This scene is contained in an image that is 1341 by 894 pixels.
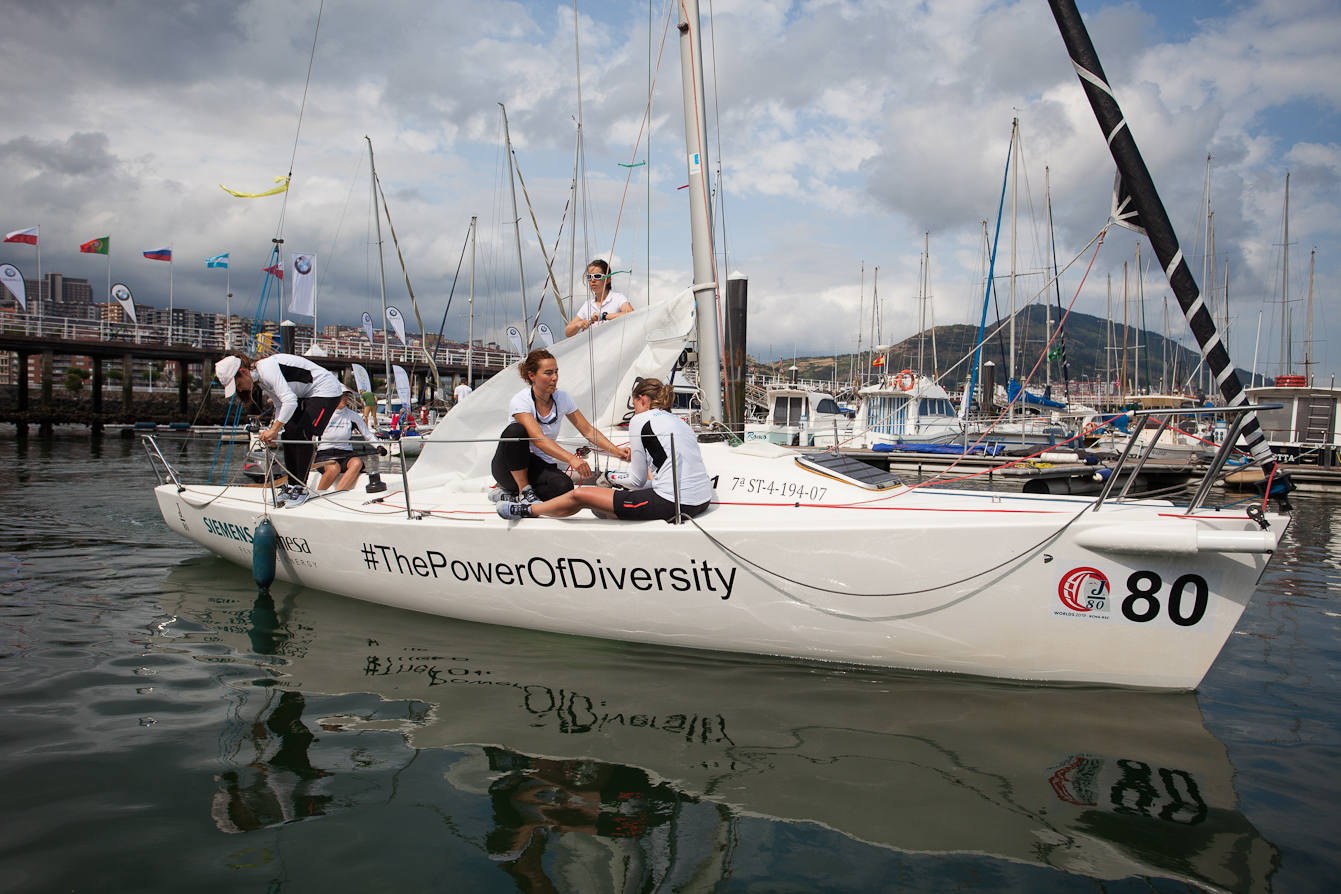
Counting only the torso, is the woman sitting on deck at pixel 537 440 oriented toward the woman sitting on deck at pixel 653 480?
yes

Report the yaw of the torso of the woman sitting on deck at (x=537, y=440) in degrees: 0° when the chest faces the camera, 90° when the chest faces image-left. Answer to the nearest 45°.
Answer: approximately 315°

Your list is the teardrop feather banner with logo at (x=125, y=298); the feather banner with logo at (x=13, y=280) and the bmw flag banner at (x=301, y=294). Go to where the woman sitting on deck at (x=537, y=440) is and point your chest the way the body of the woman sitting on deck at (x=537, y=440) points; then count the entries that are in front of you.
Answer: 0

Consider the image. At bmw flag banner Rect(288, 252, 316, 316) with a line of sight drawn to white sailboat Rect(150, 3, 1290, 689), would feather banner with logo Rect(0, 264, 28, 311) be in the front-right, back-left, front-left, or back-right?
back-right

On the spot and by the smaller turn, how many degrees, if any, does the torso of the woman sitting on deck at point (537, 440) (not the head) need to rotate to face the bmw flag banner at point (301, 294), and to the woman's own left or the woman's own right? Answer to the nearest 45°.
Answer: approximately 135° to the woman's own left

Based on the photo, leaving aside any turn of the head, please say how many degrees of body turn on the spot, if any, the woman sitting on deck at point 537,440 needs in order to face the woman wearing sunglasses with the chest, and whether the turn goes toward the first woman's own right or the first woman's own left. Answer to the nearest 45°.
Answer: approximately 135° to the first woman's own left
